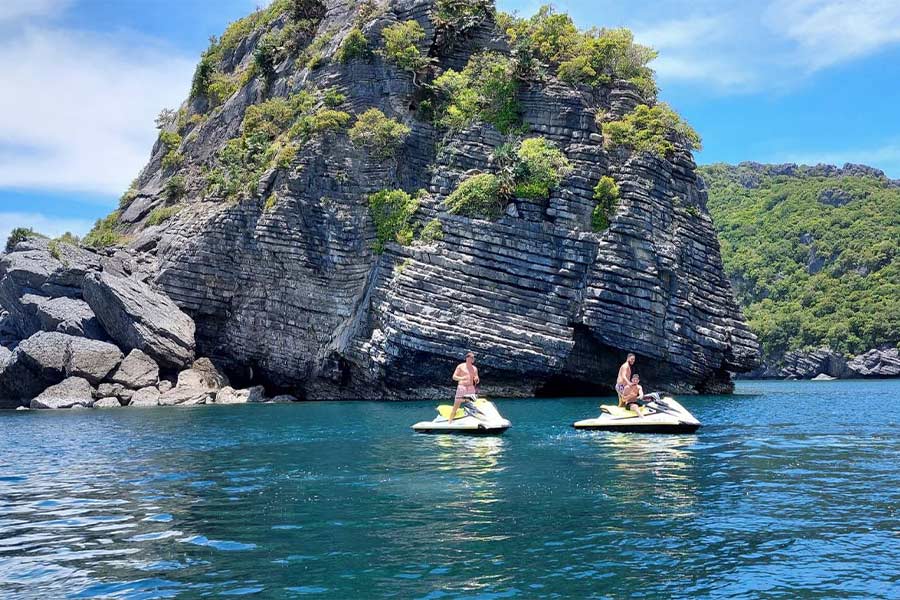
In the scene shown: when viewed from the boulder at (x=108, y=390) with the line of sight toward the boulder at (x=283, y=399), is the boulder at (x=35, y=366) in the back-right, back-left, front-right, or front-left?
back-left

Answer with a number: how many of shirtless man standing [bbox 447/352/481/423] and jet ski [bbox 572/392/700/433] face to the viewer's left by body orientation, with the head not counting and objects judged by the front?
0

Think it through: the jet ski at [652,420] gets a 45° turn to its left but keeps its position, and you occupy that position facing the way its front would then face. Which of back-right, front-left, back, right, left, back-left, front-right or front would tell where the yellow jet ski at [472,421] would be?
back-left

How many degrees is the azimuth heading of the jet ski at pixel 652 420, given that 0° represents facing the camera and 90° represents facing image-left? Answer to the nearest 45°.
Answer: approximately 270°

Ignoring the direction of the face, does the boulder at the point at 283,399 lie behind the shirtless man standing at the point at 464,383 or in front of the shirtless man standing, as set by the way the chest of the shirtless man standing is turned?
behind

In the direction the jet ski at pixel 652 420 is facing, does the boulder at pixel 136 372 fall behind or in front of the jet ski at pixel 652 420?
behind

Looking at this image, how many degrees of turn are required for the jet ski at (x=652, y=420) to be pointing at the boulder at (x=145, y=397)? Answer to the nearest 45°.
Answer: approximately 135° to its left

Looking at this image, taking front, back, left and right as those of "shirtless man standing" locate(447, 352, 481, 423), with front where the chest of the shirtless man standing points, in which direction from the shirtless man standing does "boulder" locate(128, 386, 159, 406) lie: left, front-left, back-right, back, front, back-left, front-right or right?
back

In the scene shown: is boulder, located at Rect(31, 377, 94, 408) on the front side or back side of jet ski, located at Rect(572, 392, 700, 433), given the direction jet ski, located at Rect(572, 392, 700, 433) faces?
on the back side

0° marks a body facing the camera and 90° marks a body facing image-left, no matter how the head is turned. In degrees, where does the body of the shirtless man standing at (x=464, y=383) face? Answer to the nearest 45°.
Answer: approximately 315°
